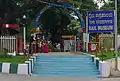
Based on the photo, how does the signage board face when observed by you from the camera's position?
facing the viewer
